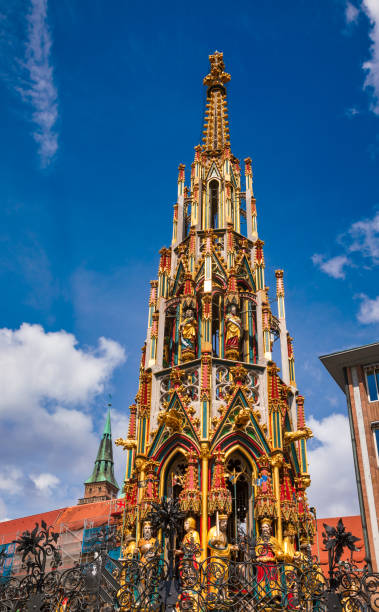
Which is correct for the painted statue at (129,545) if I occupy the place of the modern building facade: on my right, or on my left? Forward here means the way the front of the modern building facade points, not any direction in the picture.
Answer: on my right

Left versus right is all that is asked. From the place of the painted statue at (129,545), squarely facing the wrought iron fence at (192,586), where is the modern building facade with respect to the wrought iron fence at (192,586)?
left

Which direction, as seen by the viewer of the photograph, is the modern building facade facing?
facing the viewer and to the left of the viewer

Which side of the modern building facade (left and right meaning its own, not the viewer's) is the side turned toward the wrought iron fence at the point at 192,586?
front

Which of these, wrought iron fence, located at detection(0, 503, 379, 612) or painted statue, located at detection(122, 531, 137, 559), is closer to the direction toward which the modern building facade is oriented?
the wrought iron fence
